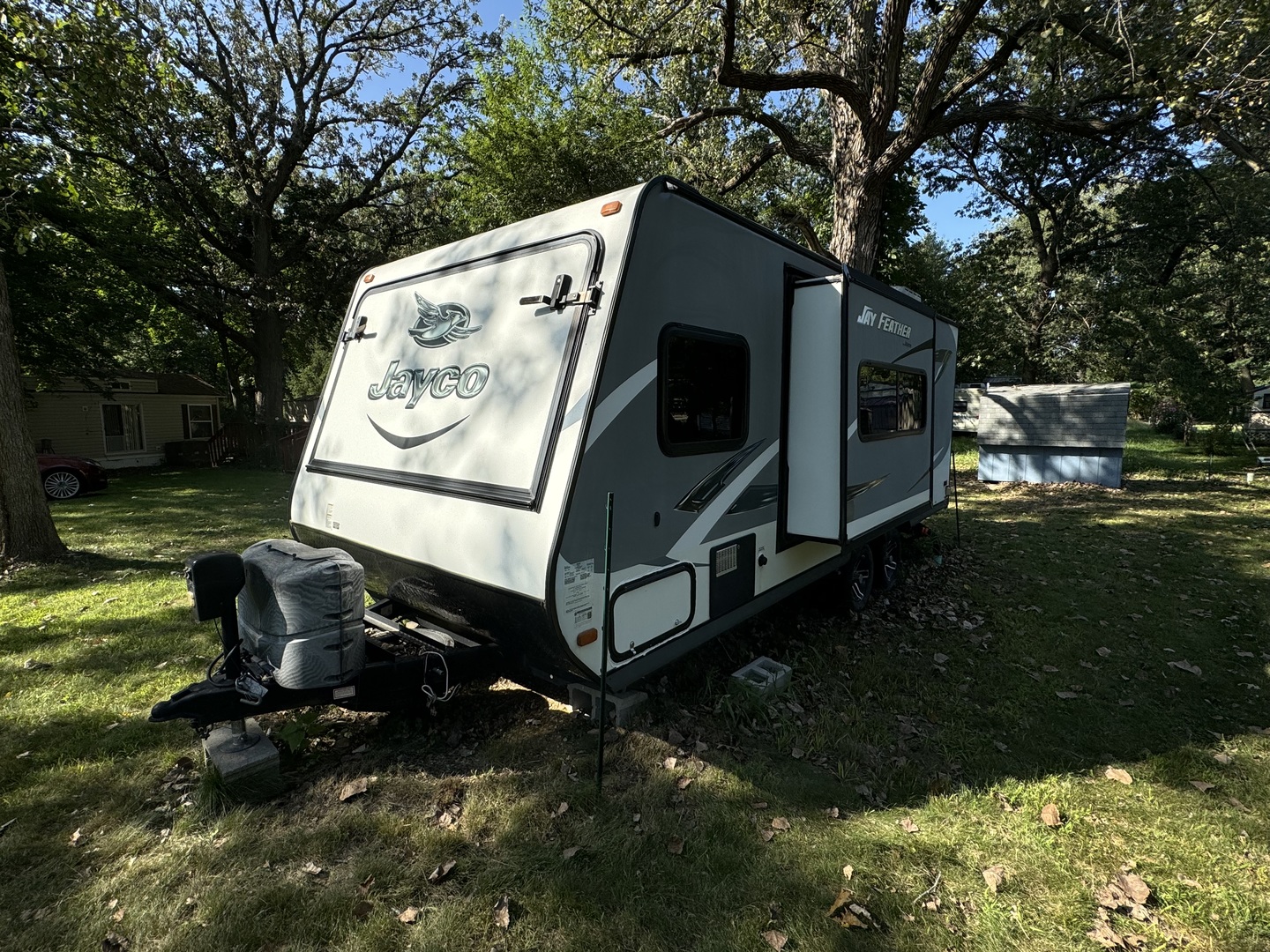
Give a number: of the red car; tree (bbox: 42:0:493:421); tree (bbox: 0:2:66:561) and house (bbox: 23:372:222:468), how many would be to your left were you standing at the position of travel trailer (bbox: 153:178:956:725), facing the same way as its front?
0

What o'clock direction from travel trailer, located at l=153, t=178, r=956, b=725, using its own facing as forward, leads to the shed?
The shed is roughly at 6 o'clock from the travel trailer.

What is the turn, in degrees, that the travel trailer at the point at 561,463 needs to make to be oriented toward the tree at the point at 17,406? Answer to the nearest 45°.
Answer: approximately 90° to its right

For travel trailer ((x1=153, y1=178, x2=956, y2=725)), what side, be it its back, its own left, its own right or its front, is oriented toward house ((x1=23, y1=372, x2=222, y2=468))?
right

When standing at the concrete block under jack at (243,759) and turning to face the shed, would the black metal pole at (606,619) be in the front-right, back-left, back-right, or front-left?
front-right

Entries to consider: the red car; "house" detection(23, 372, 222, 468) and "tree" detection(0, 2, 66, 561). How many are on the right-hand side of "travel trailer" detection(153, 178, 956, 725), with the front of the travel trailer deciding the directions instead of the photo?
3

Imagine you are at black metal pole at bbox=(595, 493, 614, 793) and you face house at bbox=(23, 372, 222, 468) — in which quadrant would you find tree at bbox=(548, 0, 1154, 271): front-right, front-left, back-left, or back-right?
front-right

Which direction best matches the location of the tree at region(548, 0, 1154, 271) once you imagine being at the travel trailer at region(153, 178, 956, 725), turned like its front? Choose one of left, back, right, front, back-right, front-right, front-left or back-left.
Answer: back

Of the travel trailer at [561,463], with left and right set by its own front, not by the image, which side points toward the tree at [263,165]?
right
